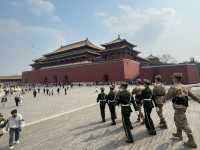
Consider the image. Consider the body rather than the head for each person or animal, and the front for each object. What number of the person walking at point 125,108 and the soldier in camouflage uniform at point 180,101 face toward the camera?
0

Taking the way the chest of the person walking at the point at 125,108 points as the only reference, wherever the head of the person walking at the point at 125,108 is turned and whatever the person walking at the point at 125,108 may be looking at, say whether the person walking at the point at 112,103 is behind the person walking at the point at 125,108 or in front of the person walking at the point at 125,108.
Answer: in front

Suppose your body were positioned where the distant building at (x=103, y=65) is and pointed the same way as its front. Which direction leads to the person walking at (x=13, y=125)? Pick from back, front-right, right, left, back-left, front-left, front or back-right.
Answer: front-left

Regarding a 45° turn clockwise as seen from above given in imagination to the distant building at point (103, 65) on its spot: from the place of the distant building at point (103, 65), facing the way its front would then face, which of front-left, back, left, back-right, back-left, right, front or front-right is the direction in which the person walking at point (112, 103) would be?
left

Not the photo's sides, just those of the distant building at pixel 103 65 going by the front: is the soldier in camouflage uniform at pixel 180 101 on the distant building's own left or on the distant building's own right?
on the distant building's own left

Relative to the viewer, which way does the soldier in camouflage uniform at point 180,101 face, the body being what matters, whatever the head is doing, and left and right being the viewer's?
facing away from the viewer and to the left of the viewer

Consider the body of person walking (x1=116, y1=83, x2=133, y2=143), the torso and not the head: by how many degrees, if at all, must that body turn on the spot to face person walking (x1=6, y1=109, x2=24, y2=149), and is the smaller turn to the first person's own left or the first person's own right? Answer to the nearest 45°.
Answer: approximately 45° to the first person's own left

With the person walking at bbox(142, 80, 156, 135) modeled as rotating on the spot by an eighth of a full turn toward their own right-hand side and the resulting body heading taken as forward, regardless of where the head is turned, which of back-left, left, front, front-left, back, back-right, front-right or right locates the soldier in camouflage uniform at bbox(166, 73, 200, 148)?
back-right

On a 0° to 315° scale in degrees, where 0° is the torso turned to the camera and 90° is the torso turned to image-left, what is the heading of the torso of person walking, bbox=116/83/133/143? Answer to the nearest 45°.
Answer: approximately 135°

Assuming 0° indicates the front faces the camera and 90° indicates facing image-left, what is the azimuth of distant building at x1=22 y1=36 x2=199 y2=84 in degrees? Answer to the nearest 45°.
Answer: approximately 45°
